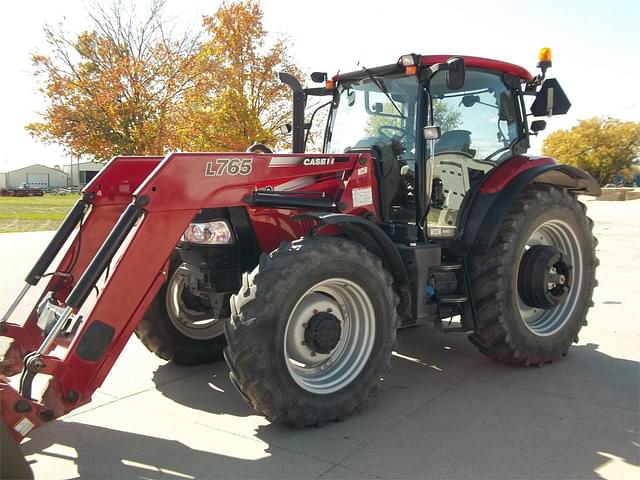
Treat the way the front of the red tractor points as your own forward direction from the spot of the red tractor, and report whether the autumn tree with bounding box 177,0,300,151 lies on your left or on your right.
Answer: on your right

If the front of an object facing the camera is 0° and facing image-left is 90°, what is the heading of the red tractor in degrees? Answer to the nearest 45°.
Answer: approximately 45°
